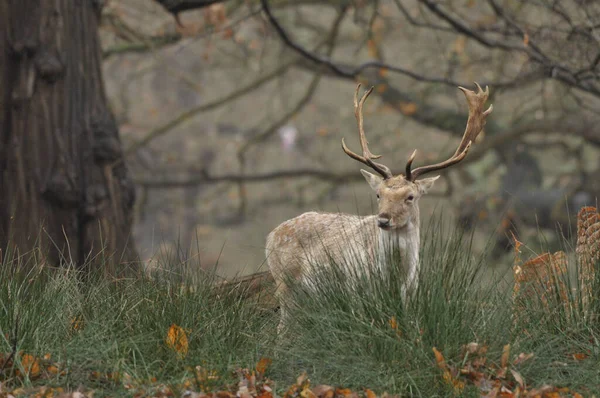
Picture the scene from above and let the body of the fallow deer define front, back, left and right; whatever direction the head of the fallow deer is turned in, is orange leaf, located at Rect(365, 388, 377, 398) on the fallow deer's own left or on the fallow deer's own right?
on the fallow deer's own right

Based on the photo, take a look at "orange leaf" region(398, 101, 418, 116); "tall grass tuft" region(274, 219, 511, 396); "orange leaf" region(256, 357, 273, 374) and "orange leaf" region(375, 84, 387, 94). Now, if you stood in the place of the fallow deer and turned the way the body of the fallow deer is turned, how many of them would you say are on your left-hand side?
2

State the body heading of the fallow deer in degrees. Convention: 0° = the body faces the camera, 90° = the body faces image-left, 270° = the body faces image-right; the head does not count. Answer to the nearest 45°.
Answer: approximately 270°

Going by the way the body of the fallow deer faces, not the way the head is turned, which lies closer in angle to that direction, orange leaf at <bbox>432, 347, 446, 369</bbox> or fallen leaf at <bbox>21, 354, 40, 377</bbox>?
the orange leaf

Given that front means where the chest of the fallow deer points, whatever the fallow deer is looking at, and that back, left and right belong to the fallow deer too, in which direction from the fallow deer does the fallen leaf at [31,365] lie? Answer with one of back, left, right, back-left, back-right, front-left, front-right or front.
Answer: back-right

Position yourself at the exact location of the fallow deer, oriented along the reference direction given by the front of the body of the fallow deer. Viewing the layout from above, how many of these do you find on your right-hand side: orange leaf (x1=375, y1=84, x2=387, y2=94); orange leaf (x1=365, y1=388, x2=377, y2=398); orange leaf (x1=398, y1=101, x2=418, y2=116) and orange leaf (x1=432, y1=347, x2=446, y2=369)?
2

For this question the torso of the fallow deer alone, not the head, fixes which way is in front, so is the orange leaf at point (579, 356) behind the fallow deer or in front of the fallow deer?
in front

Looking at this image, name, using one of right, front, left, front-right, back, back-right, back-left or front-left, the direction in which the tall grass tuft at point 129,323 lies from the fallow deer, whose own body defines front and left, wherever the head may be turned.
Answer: back-right

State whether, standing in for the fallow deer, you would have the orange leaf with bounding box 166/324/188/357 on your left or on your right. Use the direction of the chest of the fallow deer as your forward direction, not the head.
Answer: on your right
